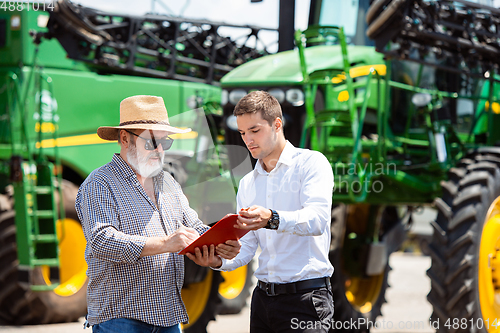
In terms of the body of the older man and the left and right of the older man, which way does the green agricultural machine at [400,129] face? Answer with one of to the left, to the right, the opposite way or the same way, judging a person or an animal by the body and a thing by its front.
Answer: to the right

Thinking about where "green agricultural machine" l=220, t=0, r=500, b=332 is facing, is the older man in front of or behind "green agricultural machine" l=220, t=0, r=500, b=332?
in front

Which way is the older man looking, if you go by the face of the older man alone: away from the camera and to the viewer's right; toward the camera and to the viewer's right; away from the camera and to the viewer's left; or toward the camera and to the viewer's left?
toward the camera and to the viewer's right

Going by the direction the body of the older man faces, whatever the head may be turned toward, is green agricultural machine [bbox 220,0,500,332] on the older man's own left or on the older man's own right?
on the older man's own left

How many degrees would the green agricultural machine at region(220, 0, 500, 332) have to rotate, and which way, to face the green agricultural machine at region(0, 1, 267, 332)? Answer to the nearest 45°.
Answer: approximately 45° to its right

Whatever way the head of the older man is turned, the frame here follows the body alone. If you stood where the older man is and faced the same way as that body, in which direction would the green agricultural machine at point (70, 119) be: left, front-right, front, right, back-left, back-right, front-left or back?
back-left

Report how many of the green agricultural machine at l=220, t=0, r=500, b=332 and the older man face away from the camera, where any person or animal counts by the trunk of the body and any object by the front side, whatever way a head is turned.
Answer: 0

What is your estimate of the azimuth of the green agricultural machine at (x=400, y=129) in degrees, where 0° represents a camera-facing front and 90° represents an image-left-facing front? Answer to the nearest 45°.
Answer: approximately 45°

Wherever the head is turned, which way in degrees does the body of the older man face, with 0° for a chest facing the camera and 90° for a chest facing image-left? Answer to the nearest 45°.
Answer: approximately 315°
